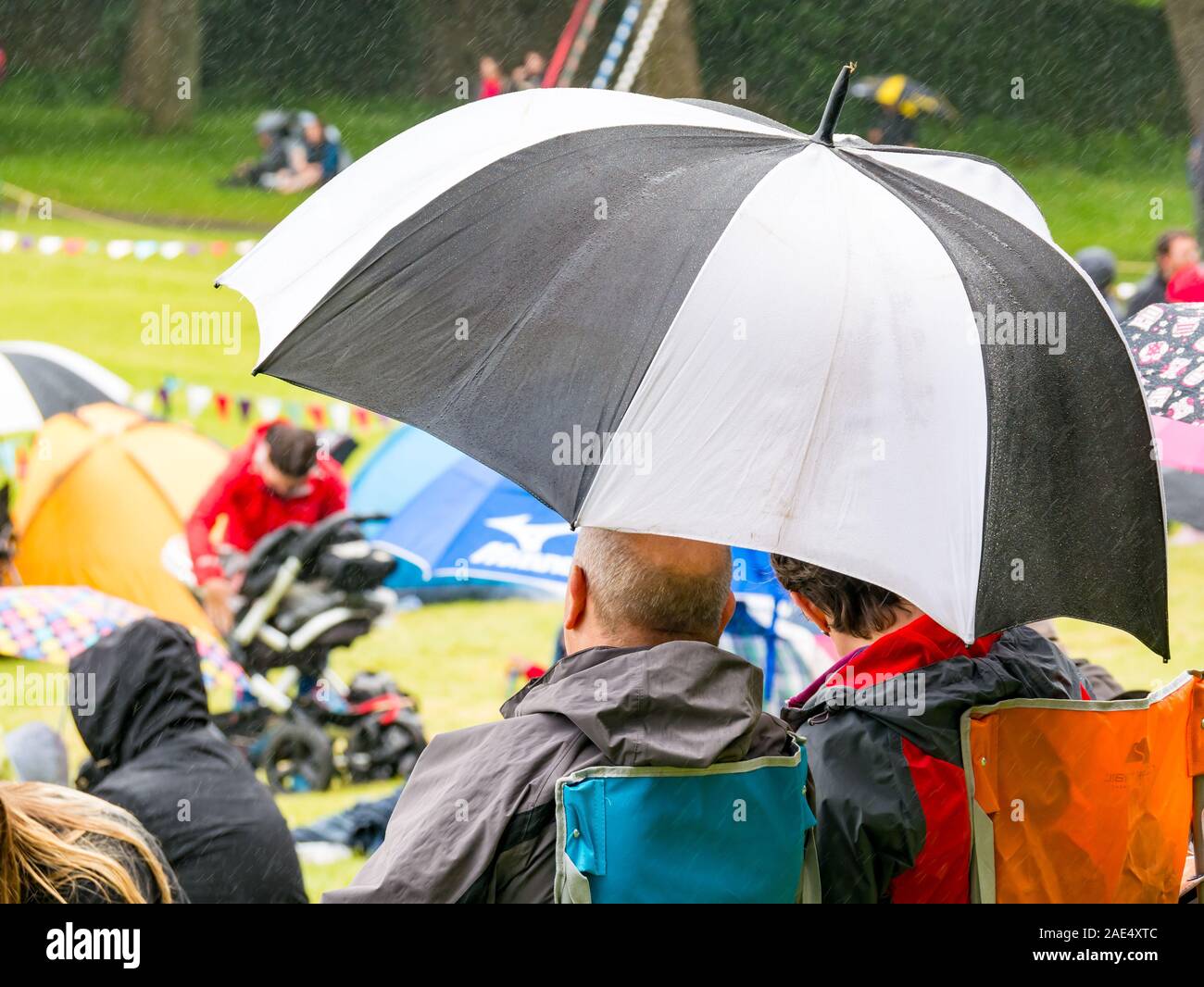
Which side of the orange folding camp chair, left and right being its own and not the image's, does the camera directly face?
back

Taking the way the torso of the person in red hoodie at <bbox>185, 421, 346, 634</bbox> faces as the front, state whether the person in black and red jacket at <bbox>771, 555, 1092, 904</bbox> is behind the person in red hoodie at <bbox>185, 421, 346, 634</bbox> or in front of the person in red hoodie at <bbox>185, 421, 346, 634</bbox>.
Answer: in front

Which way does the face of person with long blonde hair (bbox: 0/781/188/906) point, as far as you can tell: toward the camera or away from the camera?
away from the camera

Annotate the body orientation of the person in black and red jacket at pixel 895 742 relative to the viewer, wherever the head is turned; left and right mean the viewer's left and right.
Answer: facing away from the viewer and to the left of the viewer

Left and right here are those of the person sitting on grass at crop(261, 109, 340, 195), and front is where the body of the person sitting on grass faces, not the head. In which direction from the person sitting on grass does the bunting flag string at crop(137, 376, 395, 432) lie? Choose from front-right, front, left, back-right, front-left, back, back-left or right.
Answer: front-left

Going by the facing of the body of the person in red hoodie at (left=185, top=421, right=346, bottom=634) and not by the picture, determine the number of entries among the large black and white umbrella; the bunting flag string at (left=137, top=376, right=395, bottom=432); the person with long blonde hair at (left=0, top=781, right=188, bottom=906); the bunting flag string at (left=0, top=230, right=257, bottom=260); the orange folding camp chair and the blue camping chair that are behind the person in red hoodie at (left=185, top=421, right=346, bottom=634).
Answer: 2

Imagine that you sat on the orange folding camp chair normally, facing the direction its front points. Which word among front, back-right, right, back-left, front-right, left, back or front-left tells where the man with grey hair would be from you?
back-left

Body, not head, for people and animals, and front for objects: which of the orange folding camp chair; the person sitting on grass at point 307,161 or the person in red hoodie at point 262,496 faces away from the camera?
the orange folding camp chair

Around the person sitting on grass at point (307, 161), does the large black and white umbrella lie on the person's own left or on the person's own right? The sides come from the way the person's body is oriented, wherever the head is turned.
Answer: on the person's own left

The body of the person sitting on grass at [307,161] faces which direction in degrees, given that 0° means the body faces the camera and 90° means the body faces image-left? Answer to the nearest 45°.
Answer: approximately 45°

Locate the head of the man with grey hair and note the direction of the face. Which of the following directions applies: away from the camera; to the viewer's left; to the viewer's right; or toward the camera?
away from the camera

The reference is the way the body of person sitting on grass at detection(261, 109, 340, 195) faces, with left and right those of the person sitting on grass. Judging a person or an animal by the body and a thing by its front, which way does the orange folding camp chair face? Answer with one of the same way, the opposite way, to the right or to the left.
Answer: the opposite way

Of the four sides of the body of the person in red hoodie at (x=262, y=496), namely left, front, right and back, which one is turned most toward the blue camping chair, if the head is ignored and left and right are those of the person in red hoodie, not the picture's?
front
